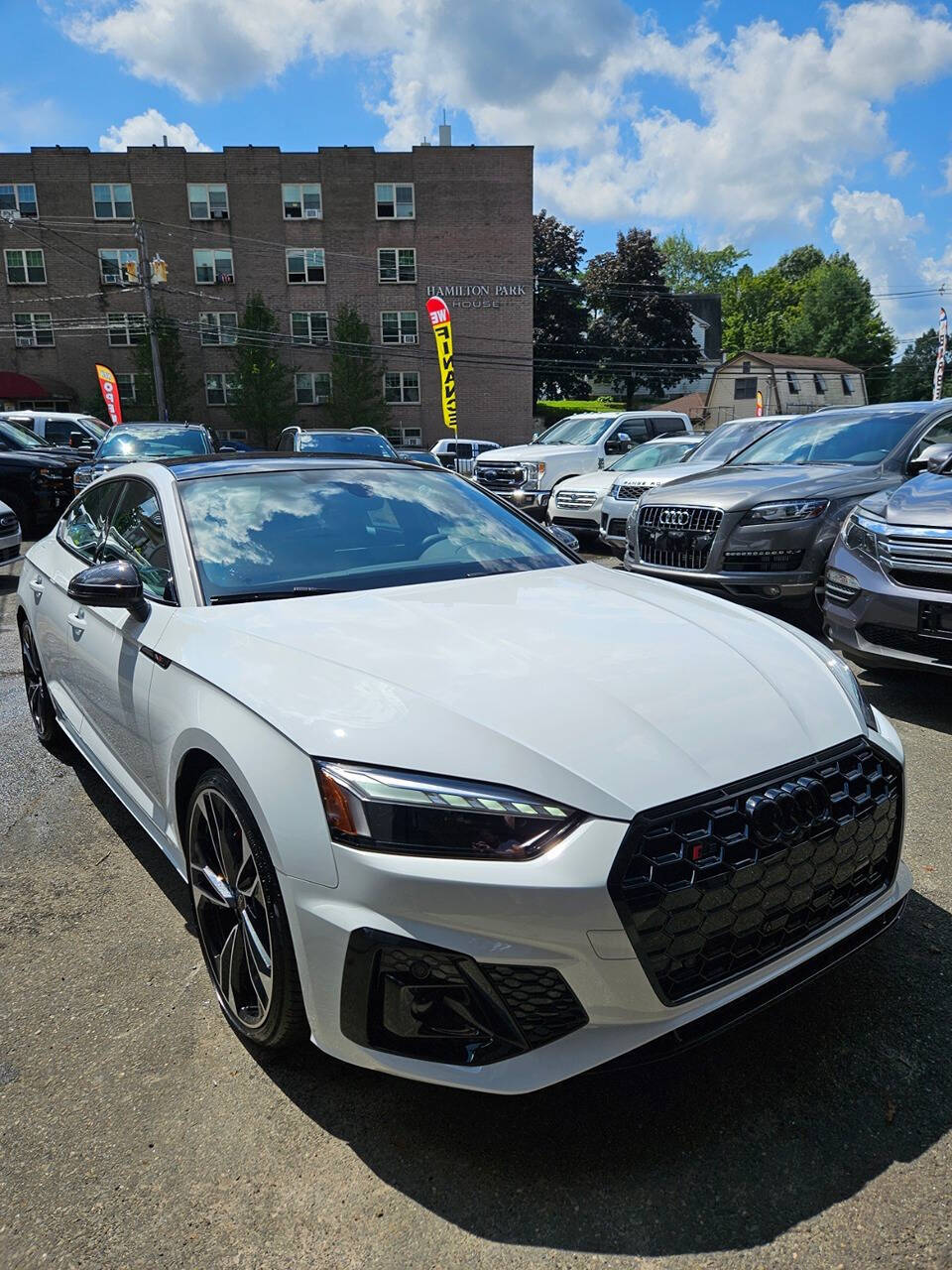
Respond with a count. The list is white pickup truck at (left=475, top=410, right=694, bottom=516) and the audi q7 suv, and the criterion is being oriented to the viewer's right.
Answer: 0

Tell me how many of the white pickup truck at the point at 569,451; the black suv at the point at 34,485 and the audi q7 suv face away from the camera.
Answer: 0

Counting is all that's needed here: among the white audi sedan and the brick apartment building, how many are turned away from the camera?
0

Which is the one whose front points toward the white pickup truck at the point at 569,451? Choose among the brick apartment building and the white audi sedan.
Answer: the brick apartment building

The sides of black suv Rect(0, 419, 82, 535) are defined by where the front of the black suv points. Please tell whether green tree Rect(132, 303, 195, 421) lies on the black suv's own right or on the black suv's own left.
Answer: on the black suv's own left

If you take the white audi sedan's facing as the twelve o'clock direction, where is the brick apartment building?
The brick apartment building is roughly at 7 o'clock from the white audi sedan.

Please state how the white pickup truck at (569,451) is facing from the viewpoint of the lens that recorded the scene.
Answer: facing the viewer and to the left of the viewer

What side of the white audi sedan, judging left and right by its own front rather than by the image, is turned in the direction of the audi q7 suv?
left

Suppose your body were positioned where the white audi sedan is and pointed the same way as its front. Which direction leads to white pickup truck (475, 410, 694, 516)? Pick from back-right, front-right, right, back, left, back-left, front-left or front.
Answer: back-left

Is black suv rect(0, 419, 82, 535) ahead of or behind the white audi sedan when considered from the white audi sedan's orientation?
behind

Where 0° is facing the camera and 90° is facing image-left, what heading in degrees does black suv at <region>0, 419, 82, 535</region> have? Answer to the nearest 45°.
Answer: approximately 315°

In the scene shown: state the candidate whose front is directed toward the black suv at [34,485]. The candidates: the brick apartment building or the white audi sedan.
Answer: the brick apartment building

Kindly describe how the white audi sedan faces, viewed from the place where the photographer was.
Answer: facing the viewer and to the right of the viewer

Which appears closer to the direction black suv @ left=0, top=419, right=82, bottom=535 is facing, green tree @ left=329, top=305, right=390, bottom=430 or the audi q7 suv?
the audi q7 suv

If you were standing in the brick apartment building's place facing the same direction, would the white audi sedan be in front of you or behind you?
in front

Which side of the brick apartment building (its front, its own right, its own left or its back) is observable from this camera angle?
front

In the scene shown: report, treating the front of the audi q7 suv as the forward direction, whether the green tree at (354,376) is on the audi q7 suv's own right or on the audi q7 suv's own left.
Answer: on the audi q7 suv's own right
